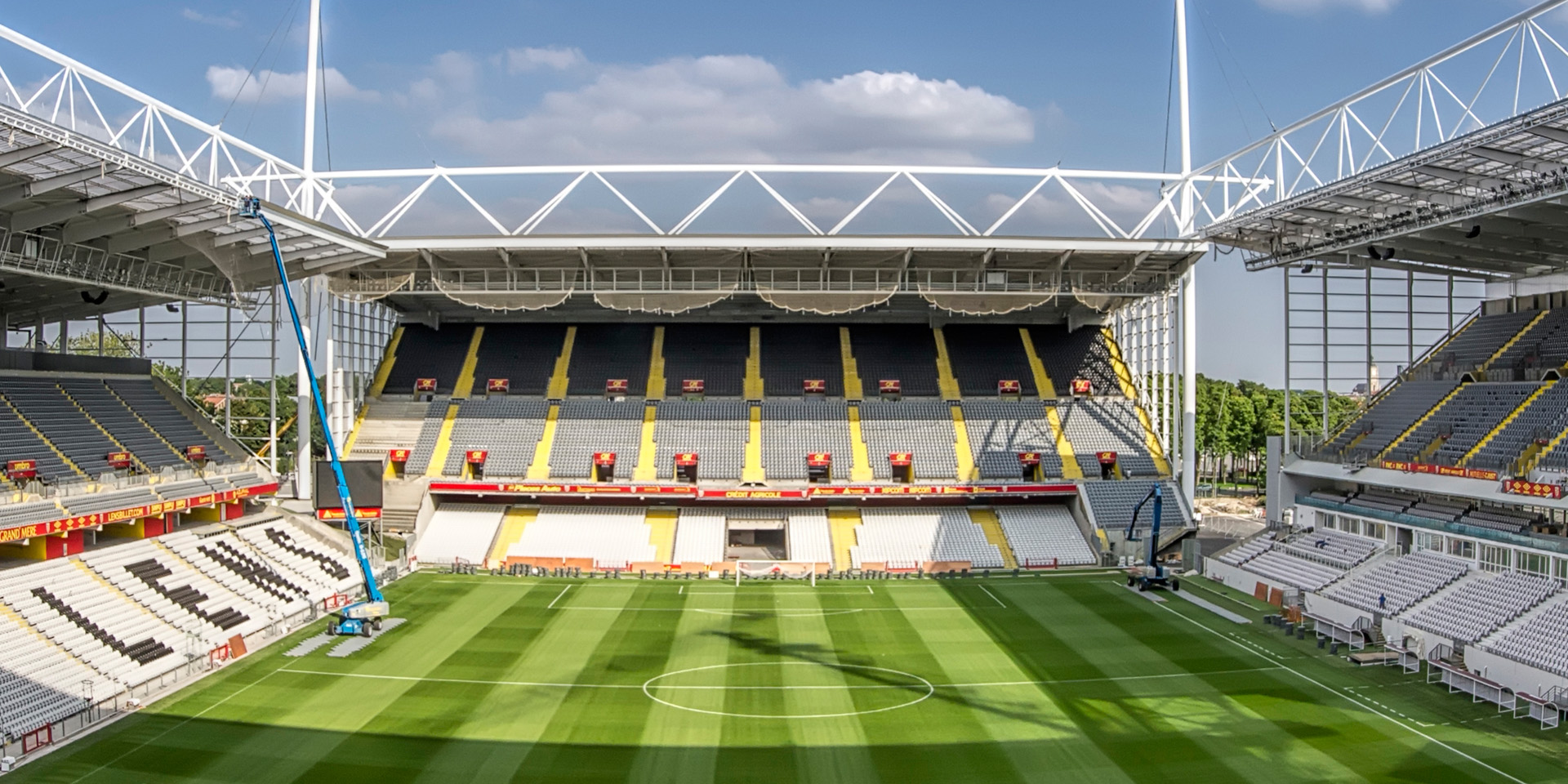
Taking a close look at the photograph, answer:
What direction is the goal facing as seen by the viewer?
toward the camera

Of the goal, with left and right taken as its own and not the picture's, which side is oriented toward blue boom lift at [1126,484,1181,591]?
left

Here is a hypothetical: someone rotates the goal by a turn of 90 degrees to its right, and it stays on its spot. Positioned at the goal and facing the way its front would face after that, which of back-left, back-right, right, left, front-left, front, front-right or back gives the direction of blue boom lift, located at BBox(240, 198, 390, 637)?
front-left
